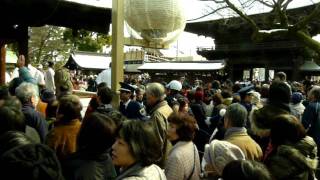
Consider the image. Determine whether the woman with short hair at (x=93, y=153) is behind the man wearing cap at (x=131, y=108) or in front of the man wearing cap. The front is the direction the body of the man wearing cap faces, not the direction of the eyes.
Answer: in front

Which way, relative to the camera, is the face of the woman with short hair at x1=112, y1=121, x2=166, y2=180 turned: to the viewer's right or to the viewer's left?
to the viewer's left

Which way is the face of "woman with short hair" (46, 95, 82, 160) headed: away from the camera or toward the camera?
away from the camera

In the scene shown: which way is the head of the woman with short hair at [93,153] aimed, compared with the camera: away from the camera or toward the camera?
away from the camera

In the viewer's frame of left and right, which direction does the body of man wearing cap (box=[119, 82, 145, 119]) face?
facing the viewer and to the left of the viewer

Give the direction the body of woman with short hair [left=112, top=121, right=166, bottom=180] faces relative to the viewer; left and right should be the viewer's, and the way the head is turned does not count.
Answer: facing to the left of the viewer

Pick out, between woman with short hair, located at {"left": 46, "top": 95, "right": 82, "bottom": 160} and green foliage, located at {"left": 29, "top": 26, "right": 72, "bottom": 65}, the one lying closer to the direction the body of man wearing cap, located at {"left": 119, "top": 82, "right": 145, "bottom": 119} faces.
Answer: the woman with short hair
